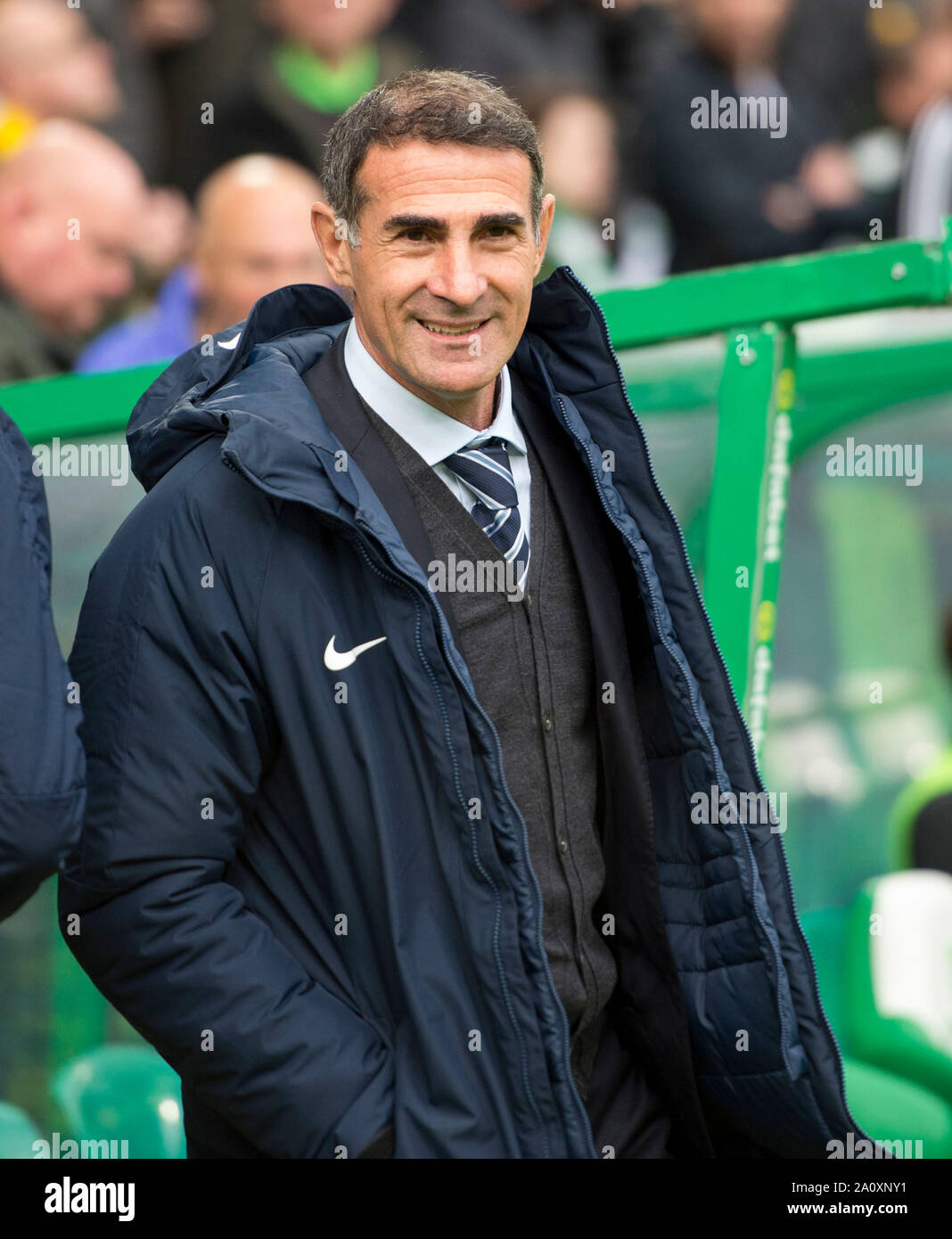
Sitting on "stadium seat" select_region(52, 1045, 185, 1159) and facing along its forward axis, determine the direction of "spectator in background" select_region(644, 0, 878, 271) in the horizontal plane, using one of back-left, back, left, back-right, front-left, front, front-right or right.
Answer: back

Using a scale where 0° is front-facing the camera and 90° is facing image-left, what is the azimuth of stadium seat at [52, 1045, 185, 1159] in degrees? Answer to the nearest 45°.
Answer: approximately 45°

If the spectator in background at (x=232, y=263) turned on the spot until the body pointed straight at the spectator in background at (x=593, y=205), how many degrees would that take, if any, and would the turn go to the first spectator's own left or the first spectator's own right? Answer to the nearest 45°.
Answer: approximately 90° to the first spectator's own left

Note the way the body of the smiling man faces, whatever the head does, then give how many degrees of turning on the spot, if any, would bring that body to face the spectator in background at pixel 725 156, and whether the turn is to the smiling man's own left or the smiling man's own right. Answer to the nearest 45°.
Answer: approximately 135° to the smiling man's own left

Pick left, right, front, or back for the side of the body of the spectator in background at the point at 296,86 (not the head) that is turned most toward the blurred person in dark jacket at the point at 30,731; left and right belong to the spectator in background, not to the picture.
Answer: front

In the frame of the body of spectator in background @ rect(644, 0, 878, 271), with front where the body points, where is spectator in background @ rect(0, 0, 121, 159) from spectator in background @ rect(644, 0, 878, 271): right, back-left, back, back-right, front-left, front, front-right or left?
right

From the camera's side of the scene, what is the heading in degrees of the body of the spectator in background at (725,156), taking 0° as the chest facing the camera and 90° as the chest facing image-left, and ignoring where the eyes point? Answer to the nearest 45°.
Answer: approximately 315°

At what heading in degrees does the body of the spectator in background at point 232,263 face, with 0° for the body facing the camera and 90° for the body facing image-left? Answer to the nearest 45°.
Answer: approximately 315°
